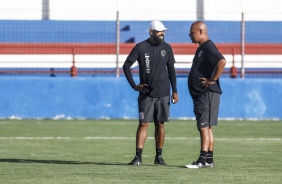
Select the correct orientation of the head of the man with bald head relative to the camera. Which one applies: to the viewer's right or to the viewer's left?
to the viewer's left

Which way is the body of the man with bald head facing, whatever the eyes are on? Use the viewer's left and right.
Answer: facing to the left of the viewer
